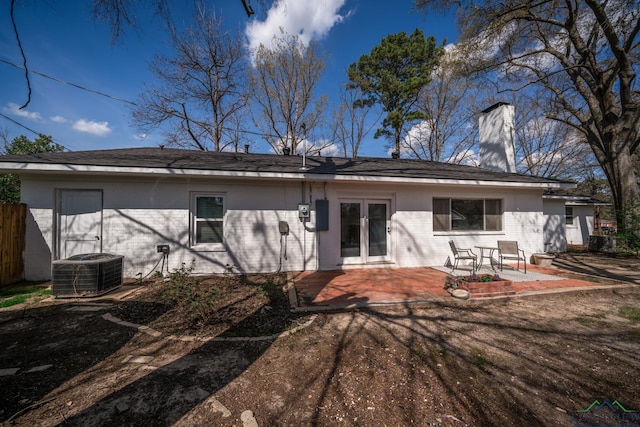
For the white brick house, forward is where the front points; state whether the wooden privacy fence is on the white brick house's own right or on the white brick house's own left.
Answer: on the white brick house's own left

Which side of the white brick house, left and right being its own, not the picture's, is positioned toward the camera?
back

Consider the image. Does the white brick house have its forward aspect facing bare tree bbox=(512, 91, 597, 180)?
no

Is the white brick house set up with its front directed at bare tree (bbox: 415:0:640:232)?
no

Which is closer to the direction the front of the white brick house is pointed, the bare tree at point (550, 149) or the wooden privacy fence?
the bare tree
